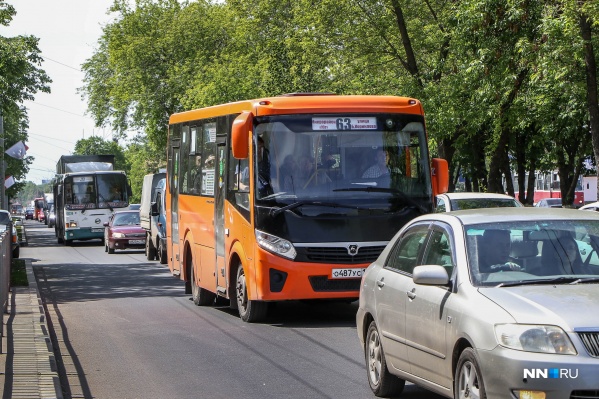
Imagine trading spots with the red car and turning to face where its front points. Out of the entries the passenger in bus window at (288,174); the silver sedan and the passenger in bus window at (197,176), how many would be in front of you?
3

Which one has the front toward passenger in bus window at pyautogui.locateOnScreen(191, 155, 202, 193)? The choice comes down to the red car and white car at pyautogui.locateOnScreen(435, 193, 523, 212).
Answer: the red car

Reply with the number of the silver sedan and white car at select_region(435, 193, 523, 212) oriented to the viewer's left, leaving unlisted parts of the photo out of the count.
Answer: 0

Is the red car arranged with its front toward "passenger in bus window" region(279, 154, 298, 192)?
yes

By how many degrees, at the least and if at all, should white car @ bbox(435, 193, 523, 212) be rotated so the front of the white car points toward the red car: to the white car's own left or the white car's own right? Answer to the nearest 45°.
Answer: approximately 180°

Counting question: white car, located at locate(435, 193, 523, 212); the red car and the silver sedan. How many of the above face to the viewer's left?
0

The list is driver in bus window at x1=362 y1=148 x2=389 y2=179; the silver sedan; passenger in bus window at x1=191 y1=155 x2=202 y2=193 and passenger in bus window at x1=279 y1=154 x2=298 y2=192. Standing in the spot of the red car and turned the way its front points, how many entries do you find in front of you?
4

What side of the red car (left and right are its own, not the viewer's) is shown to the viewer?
front

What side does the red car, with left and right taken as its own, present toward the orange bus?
front

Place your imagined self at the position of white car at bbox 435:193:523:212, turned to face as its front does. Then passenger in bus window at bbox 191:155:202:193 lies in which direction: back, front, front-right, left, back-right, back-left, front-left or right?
right

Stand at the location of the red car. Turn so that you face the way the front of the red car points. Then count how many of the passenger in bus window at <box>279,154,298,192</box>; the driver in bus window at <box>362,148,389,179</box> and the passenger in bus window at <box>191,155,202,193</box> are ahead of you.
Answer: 3

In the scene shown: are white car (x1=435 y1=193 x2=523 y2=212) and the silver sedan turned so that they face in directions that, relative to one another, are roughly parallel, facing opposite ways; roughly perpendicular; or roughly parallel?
roughly parallel

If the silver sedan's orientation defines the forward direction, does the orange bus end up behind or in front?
behind

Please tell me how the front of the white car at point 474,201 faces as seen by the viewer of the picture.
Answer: facing the viewer and to the right of the viewer

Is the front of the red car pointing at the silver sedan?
yes
